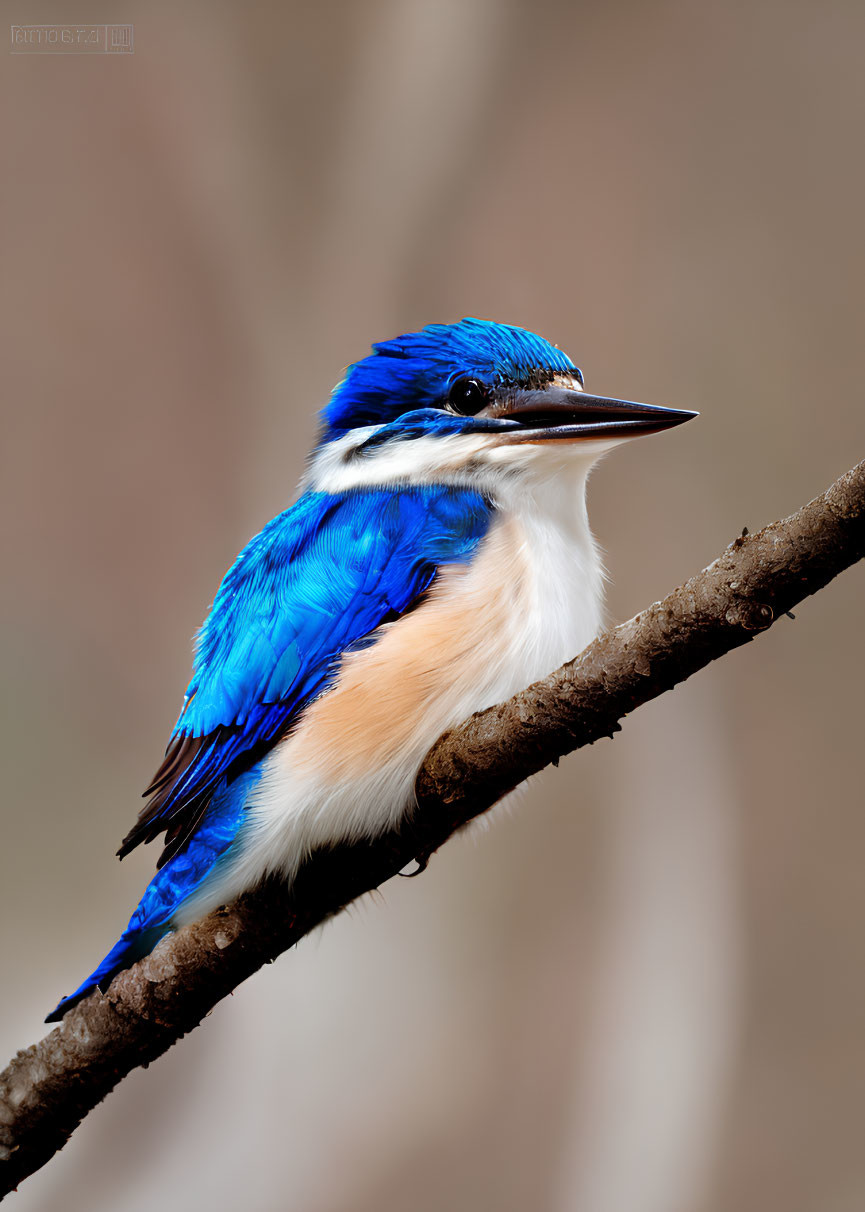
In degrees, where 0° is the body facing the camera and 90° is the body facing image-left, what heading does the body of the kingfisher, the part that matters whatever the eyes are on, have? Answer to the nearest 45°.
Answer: approximately 270°
